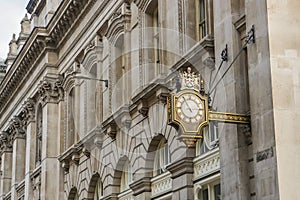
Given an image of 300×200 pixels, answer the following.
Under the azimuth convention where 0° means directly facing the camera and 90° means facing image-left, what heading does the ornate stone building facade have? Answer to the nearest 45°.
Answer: approximately 45°
